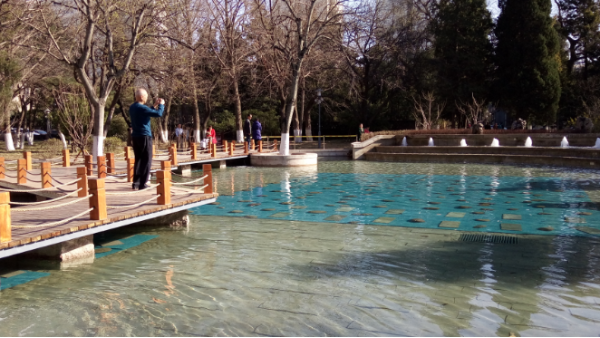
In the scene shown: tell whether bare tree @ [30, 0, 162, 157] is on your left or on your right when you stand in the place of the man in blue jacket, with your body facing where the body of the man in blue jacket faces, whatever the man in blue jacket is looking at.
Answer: on your left

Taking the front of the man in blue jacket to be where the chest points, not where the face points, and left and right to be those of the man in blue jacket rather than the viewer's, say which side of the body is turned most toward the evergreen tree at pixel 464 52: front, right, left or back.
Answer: front

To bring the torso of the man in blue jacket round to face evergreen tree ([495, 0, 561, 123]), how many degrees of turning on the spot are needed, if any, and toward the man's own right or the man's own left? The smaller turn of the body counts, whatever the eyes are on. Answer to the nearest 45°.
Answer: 0° — they already face it

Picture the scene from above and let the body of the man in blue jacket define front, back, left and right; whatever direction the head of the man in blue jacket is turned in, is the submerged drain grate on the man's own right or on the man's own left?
on the man's own right

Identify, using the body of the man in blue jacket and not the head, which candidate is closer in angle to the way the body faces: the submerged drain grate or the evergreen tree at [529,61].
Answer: the evergreen tree

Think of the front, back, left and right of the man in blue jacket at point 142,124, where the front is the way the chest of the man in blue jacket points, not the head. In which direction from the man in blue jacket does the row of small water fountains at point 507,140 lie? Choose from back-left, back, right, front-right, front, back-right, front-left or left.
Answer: front

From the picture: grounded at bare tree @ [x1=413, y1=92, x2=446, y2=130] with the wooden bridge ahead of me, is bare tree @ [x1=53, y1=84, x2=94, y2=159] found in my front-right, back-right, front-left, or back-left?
front-right

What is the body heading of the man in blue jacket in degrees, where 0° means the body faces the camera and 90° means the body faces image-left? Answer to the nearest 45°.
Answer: approximately 225°

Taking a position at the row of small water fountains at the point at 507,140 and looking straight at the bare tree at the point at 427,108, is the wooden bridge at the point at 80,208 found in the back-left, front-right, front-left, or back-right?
back-left

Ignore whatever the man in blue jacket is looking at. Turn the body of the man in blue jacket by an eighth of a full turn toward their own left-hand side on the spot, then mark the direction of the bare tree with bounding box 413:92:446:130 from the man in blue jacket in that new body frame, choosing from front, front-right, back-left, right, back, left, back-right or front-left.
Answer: front-right
